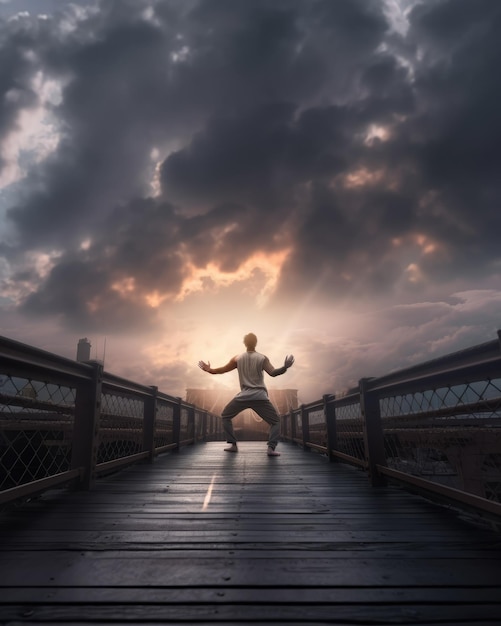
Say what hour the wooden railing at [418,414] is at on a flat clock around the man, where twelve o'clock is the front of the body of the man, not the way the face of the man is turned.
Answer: The wooden railing is roughly at 5 o'clock from the man.

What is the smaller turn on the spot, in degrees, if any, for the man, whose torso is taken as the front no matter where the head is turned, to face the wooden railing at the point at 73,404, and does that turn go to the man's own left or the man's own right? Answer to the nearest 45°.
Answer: approximately 135° to the man's own left

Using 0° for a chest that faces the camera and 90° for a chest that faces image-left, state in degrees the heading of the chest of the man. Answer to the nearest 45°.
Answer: approximately 180°
